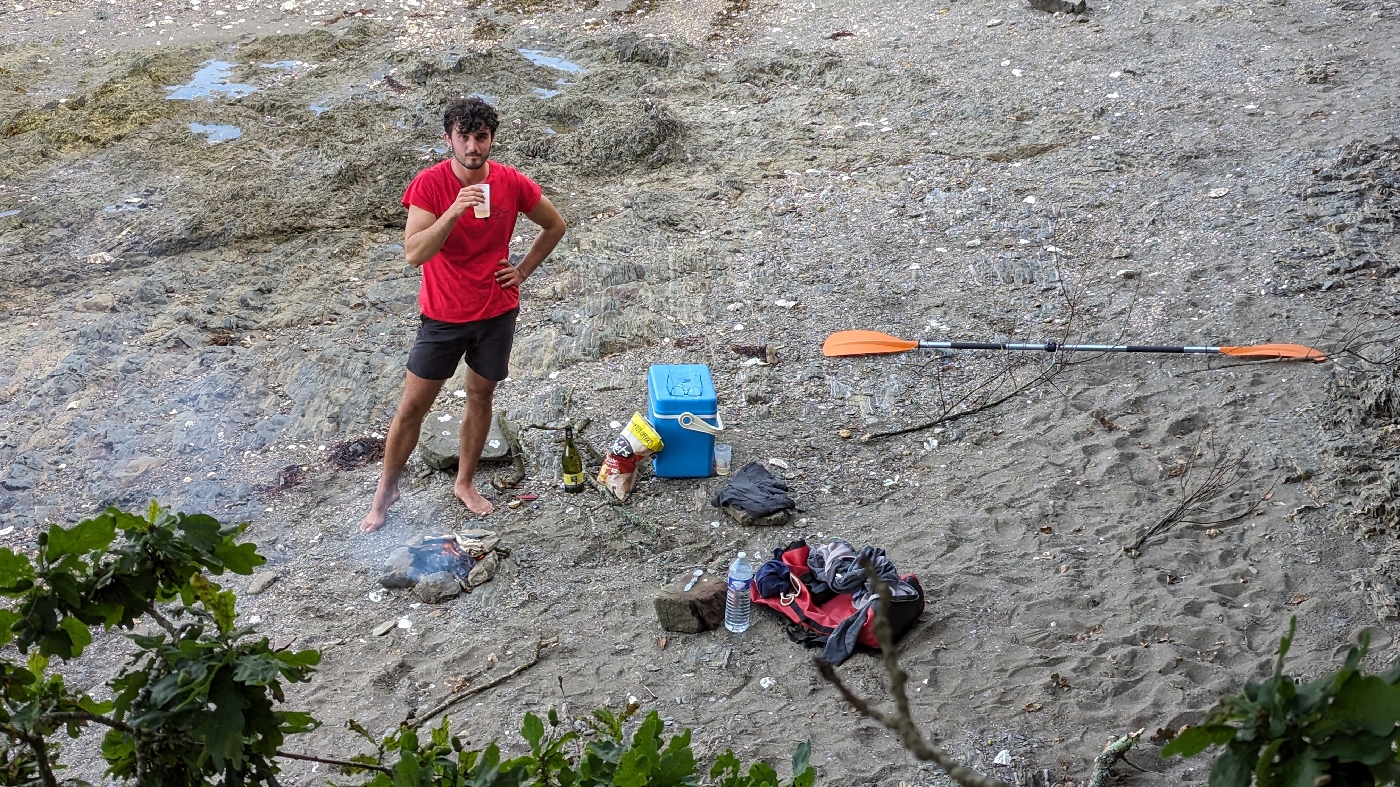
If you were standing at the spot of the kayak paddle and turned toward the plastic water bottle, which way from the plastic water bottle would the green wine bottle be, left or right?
right

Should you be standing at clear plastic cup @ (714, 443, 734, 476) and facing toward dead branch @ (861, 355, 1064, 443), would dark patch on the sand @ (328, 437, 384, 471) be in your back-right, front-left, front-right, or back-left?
back-left

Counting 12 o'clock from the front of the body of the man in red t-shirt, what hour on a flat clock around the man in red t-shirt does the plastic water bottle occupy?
The plastic water bottle is roughly at 11 o'clock from the man in red t-shirt.

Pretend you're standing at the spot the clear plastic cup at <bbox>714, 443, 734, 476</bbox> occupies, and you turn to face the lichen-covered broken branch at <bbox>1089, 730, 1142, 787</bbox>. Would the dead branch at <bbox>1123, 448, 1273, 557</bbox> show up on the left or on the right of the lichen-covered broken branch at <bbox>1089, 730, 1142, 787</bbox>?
left

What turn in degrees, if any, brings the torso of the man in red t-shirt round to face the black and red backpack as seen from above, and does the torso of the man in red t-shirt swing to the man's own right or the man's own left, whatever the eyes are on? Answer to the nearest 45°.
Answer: approximately 45° to the man's own left

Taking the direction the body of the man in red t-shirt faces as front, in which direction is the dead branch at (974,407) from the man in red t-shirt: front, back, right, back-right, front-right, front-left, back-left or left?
left

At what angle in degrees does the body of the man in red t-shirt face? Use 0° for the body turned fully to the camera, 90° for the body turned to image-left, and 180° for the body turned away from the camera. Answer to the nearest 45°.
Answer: approximately 0°

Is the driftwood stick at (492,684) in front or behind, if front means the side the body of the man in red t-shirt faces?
in front

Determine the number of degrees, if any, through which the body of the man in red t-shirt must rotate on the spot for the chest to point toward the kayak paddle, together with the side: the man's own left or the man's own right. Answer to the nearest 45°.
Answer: approximately 90° to the man's own left
